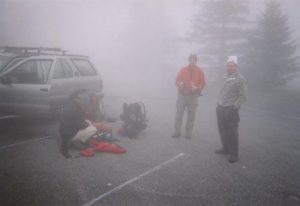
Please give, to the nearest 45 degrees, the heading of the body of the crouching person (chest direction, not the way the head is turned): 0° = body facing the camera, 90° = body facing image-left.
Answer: approximately 270°

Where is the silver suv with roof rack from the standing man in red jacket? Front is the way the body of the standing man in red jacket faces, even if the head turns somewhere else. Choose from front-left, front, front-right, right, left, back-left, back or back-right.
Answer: right

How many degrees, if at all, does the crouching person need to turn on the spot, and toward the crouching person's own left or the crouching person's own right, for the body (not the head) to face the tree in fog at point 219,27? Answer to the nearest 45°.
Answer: approximately 45° to the crouching person's own left

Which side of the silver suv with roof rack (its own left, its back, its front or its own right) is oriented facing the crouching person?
left

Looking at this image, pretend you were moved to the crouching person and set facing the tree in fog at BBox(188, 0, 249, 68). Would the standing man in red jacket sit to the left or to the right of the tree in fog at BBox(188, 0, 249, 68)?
right

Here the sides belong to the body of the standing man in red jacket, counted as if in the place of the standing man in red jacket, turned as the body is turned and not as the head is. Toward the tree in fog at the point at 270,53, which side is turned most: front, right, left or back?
back

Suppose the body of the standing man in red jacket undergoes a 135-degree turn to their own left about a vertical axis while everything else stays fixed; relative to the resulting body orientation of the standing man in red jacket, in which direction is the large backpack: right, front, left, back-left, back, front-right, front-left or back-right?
back-left

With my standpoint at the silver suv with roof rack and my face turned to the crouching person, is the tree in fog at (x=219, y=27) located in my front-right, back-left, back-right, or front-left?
back-left

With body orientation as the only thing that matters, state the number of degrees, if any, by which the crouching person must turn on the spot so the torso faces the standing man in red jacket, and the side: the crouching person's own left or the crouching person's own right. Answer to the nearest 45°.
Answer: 0° — they already face them

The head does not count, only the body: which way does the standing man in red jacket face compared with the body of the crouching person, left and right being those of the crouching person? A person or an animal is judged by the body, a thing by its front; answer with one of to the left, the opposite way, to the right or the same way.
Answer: to the right

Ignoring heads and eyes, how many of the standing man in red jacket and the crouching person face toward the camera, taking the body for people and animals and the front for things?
1

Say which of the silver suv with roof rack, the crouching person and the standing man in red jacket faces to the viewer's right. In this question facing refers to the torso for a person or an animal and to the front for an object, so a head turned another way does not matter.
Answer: the crouching person
